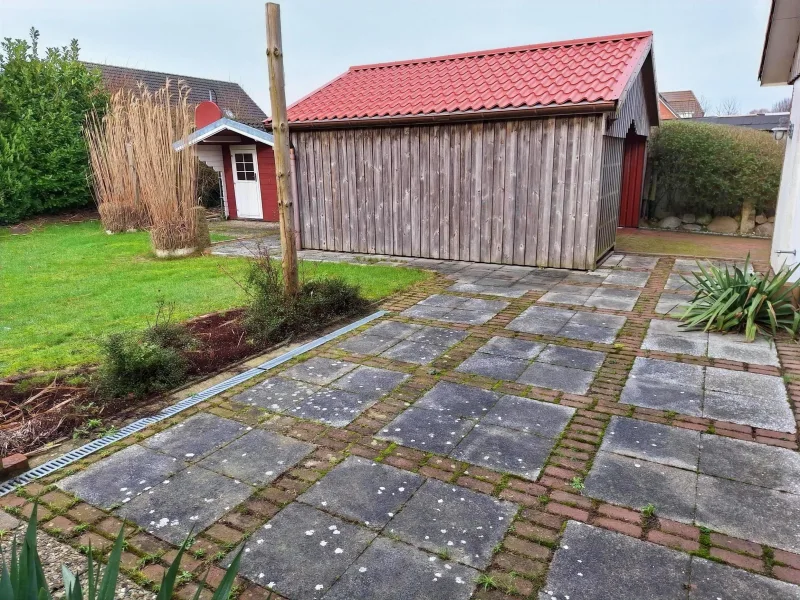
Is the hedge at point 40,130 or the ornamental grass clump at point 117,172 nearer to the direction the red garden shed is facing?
the ornamental grass clump

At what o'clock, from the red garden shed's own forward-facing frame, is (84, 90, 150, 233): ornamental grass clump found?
The ornamental grass clump is roughly at 2 o'clock from the red garden shed.

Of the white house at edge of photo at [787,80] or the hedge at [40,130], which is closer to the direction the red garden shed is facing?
the white house at edge of photo

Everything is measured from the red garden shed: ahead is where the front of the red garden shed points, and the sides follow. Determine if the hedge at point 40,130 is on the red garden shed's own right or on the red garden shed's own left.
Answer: on the red garden shed's own right

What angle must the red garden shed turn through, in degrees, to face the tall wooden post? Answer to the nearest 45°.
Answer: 0° — it already faces it

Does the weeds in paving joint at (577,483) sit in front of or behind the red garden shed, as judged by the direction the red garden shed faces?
in front

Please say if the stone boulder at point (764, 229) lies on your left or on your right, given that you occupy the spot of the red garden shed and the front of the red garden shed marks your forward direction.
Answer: on your left

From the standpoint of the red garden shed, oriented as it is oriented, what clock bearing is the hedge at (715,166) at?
The hedge is roughly at 10 o'clock from the red garden shed.

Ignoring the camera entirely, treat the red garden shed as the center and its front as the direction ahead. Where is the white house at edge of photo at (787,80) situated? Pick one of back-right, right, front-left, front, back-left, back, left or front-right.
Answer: front-left

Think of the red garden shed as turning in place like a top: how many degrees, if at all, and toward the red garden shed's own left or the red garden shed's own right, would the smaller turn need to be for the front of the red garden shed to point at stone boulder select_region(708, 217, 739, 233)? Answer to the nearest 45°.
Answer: approximately 45° to the red garden shed's own left

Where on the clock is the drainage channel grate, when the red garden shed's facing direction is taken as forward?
The drainage channel grate is roughly at 12 o'clock from the red garden shed.

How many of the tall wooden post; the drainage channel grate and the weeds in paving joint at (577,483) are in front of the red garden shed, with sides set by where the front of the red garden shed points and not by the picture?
3

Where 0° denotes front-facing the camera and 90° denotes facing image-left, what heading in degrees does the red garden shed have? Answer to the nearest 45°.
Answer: approximately 0°

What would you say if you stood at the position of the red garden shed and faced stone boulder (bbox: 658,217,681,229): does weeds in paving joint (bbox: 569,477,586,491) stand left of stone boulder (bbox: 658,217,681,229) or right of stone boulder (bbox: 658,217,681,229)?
right
